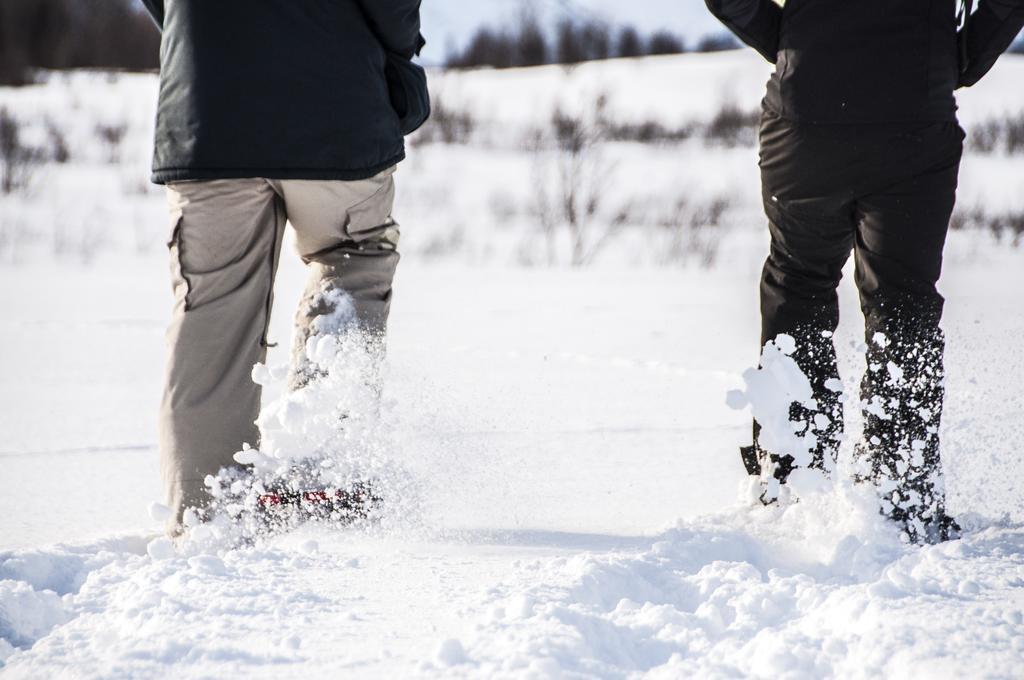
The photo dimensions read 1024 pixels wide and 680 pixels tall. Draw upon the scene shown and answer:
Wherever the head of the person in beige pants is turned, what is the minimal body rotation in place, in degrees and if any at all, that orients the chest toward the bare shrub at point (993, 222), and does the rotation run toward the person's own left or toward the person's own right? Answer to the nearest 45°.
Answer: approximately 45° to the person's own right

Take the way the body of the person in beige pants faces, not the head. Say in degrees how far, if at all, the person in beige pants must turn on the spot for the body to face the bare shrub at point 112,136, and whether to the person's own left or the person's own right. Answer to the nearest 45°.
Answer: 0° — they already face it

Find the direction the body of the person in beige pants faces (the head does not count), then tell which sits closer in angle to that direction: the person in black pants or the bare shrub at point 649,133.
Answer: the bare shrub

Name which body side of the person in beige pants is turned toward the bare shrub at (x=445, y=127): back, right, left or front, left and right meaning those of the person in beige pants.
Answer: front

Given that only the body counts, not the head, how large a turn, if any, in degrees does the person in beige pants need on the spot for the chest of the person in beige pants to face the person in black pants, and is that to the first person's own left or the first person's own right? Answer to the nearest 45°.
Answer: approximately 90° to the first person's own right

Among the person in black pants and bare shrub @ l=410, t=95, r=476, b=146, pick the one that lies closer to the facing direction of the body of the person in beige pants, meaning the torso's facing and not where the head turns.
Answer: the bare shrub

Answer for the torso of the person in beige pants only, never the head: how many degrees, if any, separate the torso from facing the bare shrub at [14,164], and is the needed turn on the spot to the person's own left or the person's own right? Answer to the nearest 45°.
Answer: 0° — they already face it

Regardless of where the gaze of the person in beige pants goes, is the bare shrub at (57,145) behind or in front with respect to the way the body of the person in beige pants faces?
in front

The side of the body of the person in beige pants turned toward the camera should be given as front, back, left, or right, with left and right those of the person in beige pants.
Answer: back

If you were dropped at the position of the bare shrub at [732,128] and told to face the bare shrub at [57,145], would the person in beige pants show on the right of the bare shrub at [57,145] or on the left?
left

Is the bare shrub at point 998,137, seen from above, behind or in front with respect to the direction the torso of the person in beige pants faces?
in front
